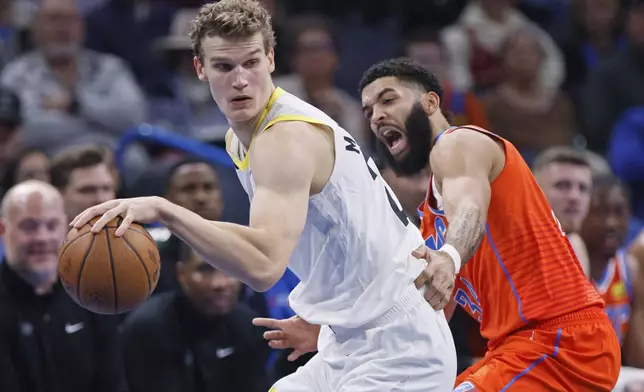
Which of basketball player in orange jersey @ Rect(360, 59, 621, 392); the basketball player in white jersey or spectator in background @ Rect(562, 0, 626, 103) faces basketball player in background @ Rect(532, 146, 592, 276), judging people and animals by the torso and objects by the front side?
spectator in background @ Rect(562, 0, 626, 103)

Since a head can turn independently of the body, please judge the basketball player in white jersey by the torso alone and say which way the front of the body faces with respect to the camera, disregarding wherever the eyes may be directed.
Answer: to the viewer's left

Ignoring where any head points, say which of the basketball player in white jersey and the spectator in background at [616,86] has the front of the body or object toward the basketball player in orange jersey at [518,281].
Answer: the spectator in background

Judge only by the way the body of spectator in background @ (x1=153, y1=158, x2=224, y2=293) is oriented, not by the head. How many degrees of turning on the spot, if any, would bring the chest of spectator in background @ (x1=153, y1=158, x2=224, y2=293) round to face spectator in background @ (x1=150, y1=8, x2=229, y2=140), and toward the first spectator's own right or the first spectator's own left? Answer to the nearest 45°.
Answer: approximately 135° to the first spectator's own left

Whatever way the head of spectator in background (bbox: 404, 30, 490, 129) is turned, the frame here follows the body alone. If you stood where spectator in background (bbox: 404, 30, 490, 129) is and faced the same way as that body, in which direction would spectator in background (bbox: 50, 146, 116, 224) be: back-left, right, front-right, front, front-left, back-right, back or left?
front-right

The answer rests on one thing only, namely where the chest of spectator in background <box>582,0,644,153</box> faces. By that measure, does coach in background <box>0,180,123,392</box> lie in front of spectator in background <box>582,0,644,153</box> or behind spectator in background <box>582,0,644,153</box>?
in front

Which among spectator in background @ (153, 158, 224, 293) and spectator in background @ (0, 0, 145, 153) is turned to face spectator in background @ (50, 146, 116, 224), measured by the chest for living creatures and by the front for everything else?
spectator in background @ (0, 0, 145, 153)

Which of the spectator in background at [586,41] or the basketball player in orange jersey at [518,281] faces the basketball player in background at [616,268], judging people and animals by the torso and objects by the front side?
the spectator in background at [586,41]

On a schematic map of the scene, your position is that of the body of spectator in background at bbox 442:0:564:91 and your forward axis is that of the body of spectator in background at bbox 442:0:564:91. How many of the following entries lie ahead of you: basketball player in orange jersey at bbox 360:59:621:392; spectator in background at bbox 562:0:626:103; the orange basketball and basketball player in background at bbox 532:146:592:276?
3

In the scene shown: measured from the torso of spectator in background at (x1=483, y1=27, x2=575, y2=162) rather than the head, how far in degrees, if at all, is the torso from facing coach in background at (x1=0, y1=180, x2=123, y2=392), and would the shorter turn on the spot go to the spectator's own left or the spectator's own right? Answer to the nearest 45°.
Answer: approximately 45° to the spectator's own right

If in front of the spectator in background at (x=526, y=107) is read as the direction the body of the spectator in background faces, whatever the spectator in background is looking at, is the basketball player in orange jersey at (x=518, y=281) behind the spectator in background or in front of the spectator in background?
in front
